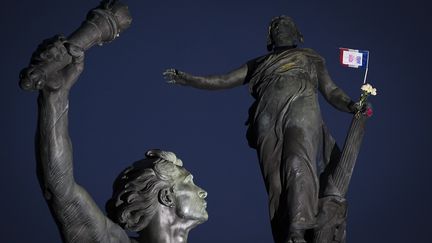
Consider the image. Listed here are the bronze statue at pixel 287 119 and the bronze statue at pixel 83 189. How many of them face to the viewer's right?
1

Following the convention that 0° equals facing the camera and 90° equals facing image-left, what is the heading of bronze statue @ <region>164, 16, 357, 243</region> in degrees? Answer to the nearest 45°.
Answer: approximately 0°

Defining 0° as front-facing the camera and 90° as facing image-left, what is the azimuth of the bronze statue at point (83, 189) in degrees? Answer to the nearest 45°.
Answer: approximately 270°

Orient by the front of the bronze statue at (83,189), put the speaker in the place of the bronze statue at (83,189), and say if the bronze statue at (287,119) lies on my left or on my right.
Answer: on my left

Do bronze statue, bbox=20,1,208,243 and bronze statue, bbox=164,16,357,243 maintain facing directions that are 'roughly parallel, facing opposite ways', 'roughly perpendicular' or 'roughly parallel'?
roughly perpendicular

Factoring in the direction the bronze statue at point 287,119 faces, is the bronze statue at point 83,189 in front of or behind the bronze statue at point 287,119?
in front
